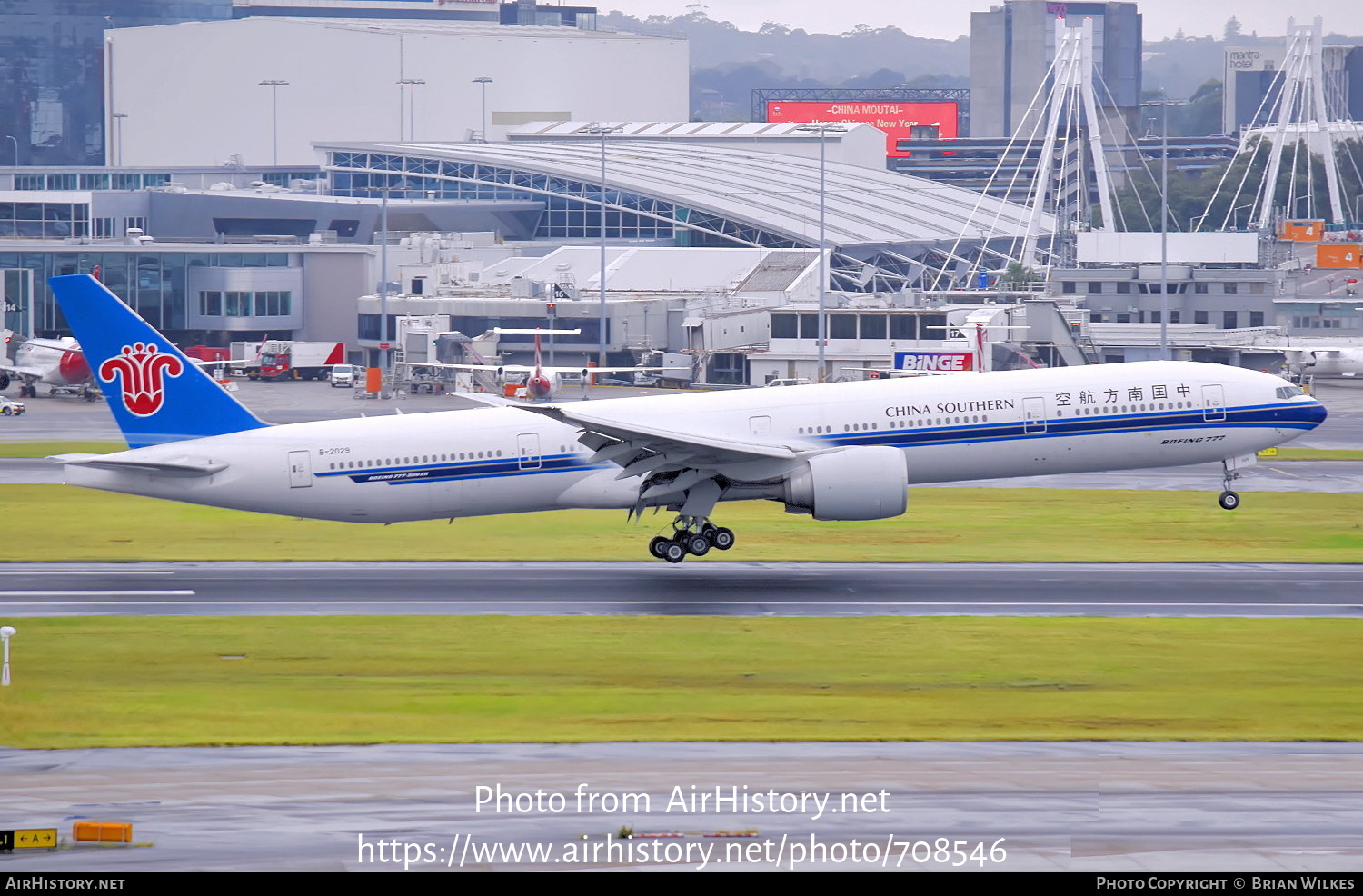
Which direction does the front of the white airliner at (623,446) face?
to the viewer's right

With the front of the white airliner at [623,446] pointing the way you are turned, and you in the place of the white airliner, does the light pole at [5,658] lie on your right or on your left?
on your right
